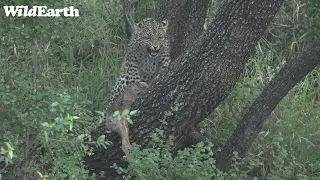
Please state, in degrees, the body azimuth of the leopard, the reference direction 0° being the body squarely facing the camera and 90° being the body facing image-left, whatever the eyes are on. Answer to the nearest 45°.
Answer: approximately 315°
